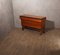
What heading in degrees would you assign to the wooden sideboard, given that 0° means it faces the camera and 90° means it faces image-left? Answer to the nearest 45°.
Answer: approximately 45°
